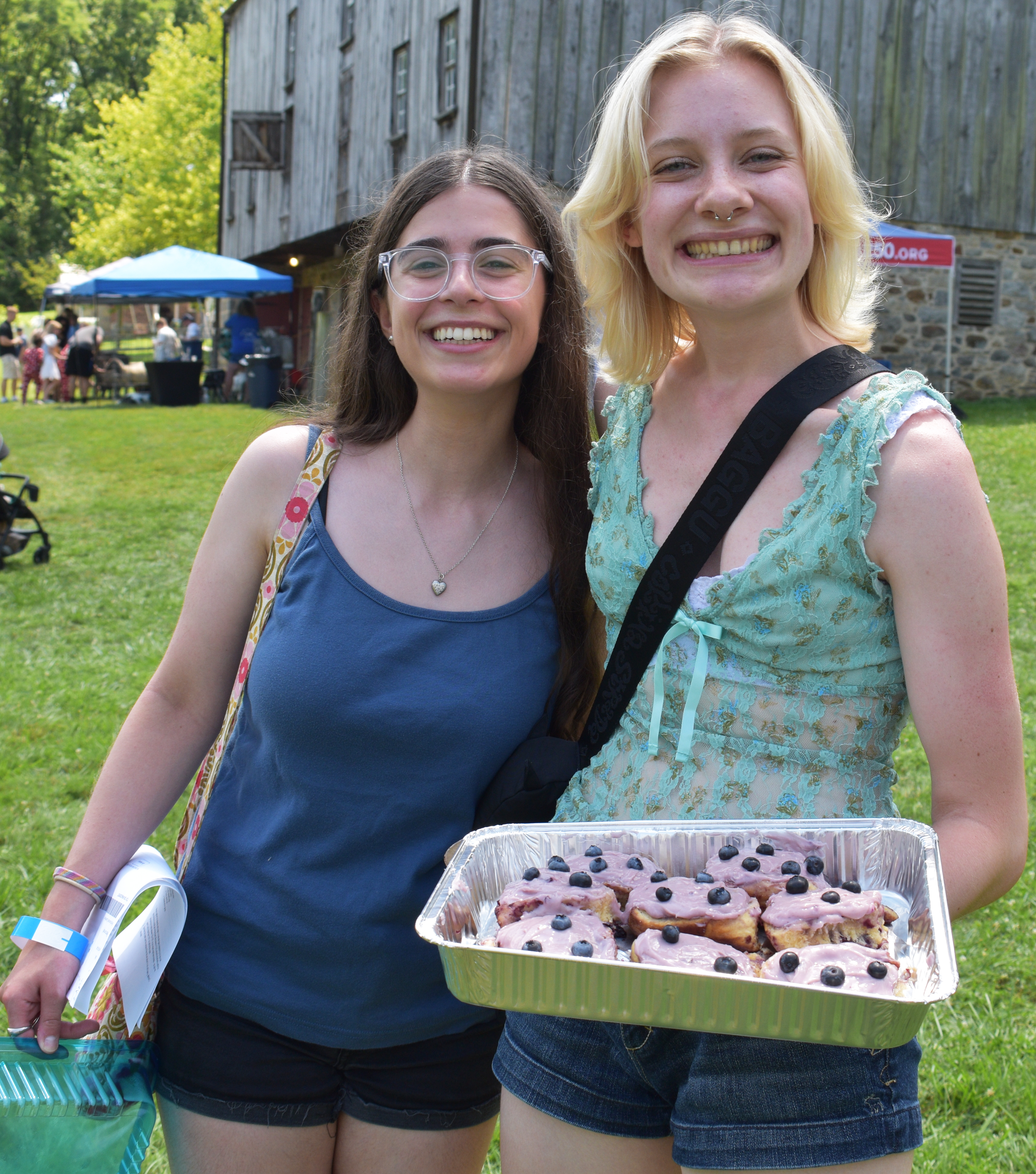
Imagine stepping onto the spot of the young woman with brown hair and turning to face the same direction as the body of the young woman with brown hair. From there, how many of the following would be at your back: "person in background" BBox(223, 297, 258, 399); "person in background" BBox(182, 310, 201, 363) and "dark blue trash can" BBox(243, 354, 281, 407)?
3

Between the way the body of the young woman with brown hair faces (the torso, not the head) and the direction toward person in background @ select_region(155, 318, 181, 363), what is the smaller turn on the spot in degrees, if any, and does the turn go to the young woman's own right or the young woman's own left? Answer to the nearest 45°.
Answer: approximately 180°

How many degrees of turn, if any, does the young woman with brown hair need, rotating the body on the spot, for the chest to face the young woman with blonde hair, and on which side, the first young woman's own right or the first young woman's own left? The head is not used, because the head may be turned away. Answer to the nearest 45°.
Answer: approximately 45° to the first young woman's own left

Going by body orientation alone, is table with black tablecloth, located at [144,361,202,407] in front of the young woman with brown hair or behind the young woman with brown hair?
behind

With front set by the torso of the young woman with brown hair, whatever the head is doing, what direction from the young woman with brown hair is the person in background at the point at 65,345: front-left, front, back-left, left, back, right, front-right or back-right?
back

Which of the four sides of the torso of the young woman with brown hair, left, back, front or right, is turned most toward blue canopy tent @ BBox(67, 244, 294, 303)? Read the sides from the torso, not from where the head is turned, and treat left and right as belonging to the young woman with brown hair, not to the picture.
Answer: back

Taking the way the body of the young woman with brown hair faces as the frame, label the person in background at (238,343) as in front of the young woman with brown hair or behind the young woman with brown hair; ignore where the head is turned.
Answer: behind

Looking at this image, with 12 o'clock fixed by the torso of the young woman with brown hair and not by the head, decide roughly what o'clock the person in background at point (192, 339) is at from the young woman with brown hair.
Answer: The person in background is roughly at 6 o'clock from the young woman with brown hair.

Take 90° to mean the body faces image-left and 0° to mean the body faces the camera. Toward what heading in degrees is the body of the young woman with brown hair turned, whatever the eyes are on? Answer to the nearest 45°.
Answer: approximately 0°
